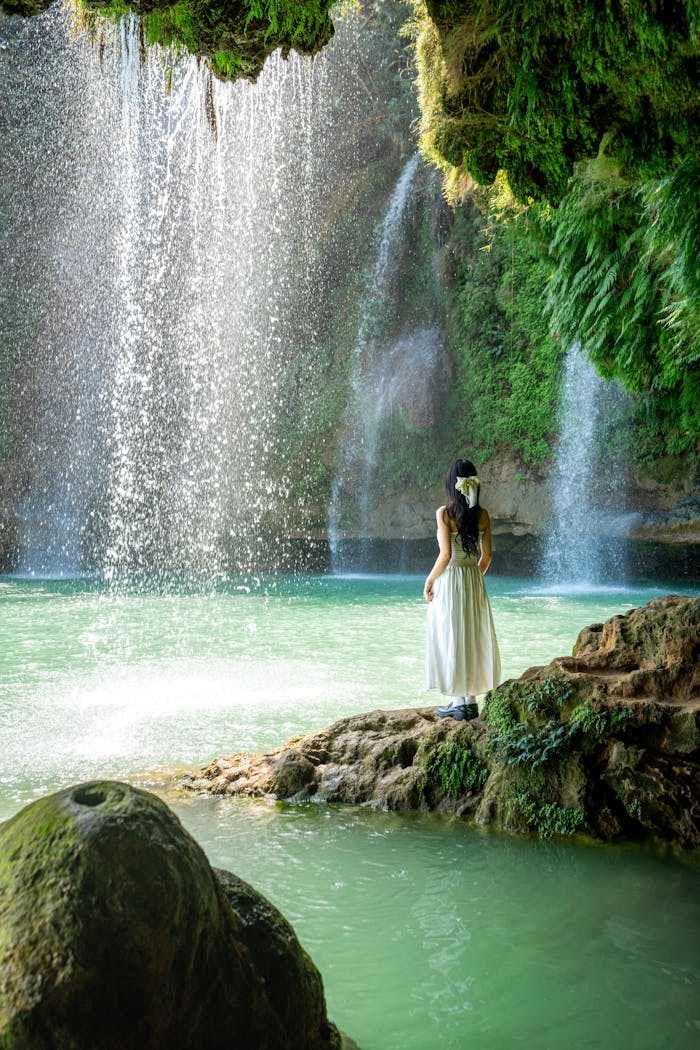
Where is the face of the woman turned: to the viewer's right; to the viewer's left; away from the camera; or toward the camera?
away from the camera

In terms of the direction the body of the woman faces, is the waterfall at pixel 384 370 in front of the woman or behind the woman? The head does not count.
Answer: in front

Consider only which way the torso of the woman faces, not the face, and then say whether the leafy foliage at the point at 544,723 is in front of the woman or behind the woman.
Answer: behind

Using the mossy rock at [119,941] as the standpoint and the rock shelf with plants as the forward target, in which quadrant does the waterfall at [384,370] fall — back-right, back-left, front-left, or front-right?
front-left

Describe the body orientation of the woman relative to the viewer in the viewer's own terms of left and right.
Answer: facing away from the viewer and to the left of the viewer

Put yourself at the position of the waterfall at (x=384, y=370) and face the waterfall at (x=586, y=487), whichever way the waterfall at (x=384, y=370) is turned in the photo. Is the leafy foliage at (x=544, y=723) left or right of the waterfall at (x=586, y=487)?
right

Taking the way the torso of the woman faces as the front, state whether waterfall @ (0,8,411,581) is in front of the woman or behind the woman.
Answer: in front

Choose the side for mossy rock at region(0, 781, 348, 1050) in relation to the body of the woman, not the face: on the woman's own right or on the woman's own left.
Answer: on the woman's own left

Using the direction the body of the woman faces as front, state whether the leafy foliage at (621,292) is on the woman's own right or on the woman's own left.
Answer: on the woman's own right
